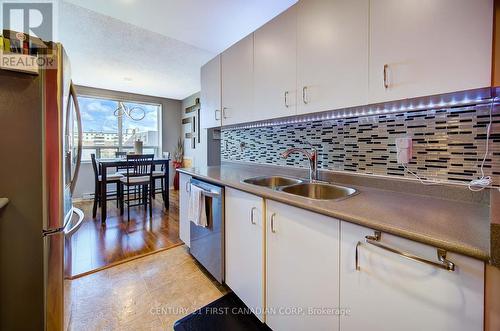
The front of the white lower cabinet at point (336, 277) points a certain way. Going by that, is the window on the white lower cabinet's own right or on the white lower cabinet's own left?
on the white lower cabinet's own right

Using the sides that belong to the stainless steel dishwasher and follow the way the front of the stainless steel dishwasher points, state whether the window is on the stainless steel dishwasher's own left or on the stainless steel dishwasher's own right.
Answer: on the stainless steel dishwasher's own right

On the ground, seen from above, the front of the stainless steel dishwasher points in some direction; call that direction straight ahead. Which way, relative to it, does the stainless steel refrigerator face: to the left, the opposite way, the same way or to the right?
the opposite way

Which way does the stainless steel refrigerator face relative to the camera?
to the viewer's right

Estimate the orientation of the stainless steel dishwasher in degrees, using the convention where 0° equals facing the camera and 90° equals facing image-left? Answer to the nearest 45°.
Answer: approximately 45°

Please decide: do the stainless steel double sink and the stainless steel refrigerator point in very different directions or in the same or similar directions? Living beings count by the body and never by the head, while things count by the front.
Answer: very different directions

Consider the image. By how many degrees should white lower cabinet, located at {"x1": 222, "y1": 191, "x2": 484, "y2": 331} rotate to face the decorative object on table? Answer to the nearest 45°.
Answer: approximately 90° to its right
